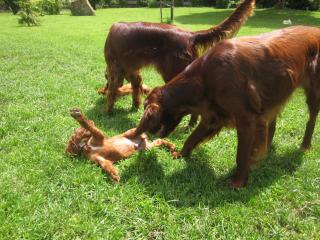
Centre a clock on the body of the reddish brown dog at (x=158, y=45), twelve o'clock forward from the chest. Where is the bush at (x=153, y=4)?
The bush is roughly at 3 o'clock from the reddish brown dog.

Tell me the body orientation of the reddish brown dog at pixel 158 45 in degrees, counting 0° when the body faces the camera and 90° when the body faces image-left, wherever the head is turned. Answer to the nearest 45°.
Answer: approximately 90°

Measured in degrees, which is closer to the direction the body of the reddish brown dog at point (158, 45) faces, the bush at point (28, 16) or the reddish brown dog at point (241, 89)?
the bush

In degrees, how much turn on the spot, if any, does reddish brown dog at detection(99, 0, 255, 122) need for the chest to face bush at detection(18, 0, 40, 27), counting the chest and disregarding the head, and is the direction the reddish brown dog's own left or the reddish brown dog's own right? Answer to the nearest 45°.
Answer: approximately 45° to the reddish brown dog's own right

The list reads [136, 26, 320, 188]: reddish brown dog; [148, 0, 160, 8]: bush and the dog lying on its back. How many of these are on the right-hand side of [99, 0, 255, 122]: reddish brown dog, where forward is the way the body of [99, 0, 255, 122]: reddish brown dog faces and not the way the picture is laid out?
1

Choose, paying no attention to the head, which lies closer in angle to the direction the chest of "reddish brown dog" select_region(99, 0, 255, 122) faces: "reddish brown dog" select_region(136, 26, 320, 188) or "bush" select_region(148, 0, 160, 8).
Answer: the bush

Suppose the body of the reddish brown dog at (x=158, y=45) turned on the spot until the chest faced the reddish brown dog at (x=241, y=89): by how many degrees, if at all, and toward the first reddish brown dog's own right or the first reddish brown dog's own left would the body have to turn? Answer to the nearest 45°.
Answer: approximately 135° to the first reddish brown dog's own left

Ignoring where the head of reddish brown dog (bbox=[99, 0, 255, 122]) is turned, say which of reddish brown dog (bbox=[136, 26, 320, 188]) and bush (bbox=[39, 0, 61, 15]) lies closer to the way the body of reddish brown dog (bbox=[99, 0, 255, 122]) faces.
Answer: the bush

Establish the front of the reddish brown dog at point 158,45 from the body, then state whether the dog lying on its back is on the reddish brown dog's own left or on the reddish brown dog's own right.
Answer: on the reddish brown dog's own left

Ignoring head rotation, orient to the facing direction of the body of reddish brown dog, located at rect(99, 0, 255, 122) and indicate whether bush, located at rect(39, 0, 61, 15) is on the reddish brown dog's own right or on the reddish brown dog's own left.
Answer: on the reddish brown dog's own right
